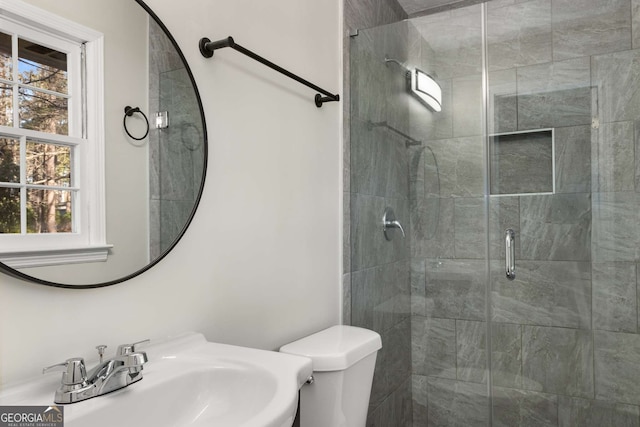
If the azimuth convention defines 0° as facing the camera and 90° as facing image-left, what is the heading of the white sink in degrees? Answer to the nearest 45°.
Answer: approximately 315°

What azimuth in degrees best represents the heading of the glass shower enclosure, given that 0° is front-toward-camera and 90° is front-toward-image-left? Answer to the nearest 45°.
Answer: approximately 0°

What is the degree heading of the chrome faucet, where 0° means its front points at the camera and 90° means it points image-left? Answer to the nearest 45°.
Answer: approximately 315°

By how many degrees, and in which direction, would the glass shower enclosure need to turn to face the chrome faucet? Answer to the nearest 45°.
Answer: approximately 45° to its right
